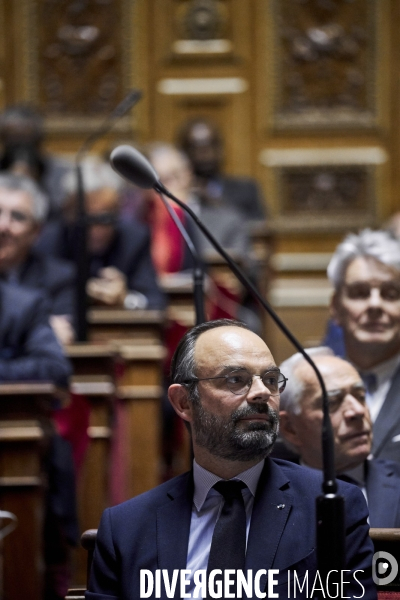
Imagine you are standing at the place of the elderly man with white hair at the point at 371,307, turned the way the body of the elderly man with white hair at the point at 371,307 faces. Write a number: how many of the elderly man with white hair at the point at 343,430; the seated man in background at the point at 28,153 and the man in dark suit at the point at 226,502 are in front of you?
2

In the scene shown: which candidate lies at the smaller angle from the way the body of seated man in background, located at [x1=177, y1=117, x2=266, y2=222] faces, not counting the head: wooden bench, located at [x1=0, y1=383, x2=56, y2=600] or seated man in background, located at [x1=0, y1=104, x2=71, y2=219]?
the wooden bench

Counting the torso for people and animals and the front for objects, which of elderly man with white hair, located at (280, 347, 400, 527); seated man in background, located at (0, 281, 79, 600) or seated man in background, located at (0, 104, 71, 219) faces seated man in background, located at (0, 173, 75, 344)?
seated man in background, located at (0, 104, 71, 219)

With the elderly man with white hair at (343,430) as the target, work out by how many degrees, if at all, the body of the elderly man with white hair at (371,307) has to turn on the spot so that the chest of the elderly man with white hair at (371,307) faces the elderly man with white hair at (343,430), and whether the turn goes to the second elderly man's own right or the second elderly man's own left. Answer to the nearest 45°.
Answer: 0° — they already face them

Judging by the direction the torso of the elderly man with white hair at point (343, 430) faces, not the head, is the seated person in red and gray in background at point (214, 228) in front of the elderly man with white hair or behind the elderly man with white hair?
behind

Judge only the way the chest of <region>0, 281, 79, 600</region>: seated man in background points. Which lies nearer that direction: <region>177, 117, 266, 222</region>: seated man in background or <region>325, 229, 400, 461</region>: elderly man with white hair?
the elderly man with white hair
